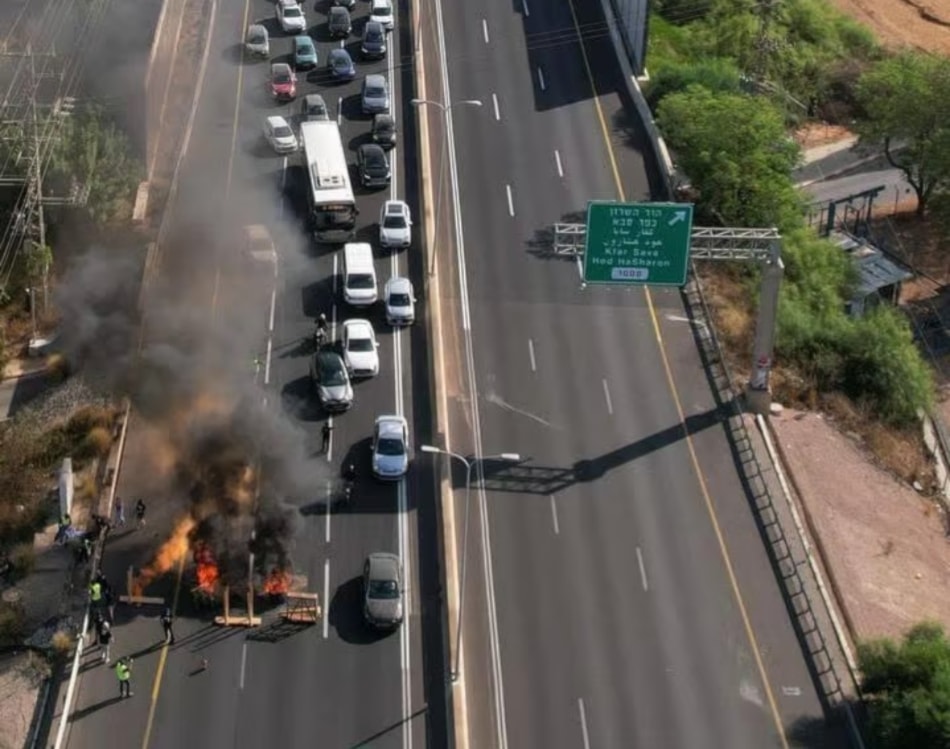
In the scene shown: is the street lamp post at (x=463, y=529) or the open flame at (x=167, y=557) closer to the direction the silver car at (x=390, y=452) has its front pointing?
the street lamp post

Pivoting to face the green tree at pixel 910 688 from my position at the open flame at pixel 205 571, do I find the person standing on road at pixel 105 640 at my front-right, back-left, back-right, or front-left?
back-right

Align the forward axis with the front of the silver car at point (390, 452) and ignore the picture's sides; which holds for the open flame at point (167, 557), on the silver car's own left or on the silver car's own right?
on the silver car's own right

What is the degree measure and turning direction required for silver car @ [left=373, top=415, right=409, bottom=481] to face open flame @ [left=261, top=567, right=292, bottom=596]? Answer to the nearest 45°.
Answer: approximately 45° to its right

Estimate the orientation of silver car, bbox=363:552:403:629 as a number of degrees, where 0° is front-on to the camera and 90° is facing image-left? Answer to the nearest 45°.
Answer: approximately 0°

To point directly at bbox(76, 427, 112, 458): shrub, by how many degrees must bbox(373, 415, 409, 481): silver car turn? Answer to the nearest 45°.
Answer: approximately 90° to its right

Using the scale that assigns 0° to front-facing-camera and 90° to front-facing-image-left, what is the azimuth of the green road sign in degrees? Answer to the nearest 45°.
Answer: approximately 0°

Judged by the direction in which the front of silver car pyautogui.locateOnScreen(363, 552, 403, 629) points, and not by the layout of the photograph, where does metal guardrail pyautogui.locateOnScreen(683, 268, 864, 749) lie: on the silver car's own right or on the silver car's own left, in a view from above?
on the silver car's own left
